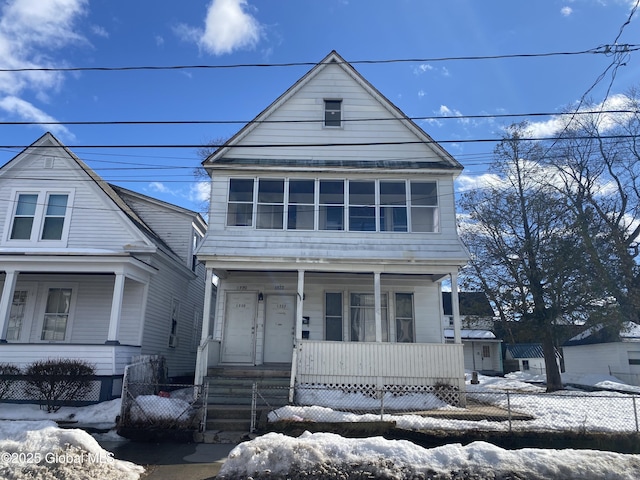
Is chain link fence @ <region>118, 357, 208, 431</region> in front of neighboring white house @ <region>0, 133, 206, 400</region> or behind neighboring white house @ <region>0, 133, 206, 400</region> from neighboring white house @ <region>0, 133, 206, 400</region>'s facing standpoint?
in front

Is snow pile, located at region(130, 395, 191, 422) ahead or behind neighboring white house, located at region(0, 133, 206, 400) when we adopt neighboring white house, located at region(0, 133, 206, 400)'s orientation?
ahead

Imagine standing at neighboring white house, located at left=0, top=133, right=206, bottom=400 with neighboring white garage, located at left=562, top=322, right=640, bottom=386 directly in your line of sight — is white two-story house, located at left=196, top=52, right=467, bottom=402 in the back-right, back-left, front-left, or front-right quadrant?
front-right

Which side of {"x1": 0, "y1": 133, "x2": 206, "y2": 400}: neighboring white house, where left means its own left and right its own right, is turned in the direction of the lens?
front

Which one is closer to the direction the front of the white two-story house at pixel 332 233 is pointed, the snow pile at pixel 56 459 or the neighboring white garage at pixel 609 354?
the snow pile

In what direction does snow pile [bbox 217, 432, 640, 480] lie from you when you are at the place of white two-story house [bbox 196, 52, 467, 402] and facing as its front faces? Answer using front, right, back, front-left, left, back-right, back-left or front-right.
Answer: front

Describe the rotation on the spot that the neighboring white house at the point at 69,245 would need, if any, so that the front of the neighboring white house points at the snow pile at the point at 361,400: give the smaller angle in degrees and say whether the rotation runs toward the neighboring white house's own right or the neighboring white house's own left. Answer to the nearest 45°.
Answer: approximately 45° to the neighboring white house's own left

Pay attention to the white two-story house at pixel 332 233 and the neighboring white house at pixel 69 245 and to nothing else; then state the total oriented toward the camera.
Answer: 2

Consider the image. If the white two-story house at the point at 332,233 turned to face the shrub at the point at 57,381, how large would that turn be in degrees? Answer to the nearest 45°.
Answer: approximately 90° to its right

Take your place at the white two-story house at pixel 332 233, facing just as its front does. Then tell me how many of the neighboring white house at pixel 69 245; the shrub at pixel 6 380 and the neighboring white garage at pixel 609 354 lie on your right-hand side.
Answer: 2

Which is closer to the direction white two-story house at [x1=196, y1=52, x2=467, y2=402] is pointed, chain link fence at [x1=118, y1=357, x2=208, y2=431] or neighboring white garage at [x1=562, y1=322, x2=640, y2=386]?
the chain link fence

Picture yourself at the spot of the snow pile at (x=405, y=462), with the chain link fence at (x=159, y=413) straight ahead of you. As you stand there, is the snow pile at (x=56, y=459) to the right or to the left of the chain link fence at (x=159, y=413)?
left

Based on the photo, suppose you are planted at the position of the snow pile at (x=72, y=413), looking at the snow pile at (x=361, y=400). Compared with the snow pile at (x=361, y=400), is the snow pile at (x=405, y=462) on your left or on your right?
right
